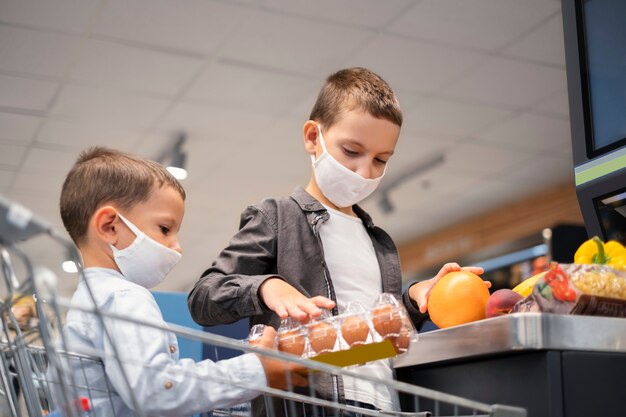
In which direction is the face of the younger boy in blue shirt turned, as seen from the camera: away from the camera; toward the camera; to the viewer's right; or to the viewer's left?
to the viewer's right

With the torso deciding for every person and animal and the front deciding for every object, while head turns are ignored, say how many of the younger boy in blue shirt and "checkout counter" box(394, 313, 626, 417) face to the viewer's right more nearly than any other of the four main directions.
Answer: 1

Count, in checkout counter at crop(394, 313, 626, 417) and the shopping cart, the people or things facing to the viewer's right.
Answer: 1

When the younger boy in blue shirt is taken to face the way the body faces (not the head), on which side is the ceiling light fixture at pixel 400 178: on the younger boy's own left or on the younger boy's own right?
on the younger boy's own left

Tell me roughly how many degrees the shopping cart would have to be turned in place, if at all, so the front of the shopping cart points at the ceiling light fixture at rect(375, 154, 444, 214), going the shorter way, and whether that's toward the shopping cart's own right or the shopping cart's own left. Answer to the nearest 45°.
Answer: approximately 90° to the shopping cart's own left

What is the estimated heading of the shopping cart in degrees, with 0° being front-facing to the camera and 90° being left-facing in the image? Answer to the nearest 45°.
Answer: approximately 270°

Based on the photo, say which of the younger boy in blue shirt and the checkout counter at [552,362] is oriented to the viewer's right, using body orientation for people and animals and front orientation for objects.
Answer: the younger boy in blue shirt

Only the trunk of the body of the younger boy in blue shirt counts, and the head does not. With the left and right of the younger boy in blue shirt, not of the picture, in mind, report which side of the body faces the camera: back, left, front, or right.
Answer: right
